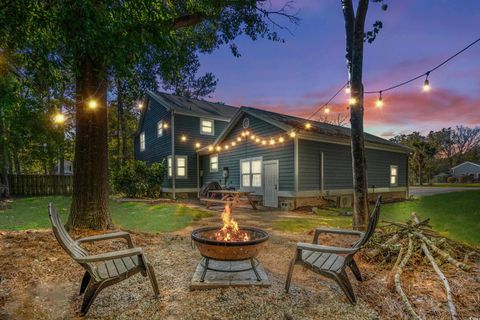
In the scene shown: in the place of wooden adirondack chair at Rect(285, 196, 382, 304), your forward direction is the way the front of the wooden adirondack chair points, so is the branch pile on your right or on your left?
on your right

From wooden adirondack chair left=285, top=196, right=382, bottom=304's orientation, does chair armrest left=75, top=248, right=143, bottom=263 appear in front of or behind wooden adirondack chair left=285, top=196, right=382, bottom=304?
in front

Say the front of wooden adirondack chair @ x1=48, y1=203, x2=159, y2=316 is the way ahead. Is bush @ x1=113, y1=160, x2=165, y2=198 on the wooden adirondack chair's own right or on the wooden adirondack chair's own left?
on the wooden adirondack chair's own left

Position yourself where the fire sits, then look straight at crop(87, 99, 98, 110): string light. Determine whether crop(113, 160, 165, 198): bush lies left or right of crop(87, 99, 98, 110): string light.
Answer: right

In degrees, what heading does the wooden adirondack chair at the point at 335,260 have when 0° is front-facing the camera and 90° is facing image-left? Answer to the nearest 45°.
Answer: approximately 90°

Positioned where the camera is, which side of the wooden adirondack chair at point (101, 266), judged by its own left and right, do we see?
right

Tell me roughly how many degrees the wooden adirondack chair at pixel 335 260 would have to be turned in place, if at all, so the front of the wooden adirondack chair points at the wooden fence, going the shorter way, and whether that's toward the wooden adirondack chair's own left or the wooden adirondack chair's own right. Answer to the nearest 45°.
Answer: approximately 45° to the wooden adirondack chair's own right

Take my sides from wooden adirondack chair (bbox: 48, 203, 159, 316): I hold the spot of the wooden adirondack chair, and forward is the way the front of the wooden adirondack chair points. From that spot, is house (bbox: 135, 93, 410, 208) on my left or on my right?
on my left

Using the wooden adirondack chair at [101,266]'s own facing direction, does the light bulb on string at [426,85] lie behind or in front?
in front
